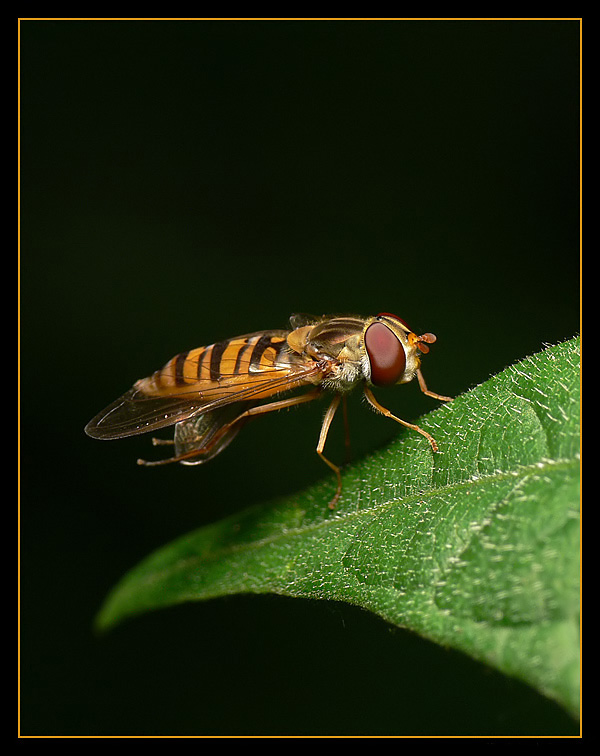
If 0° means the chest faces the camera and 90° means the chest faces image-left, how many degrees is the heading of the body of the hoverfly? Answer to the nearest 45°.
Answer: approximately 270°
